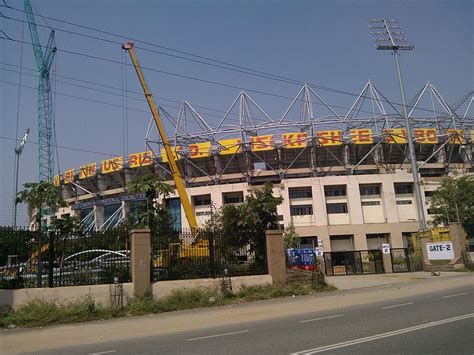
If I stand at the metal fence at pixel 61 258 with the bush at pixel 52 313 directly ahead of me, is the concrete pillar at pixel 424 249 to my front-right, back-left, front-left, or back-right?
back-left

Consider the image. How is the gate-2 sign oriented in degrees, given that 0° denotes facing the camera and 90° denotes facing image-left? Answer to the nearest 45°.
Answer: approximately 0°

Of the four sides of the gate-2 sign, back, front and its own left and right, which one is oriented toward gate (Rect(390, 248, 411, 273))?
right

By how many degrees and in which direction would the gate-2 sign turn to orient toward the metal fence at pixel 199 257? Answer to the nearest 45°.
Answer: approximately 45° to its right

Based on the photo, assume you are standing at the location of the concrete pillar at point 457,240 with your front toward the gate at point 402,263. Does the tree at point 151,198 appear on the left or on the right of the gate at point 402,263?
left

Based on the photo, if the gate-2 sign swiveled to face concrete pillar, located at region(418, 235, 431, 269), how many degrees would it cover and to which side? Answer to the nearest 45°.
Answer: approximately 135° to its right

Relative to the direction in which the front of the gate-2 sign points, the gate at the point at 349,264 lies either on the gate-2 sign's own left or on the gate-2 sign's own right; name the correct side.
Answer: on the gate-2 sign's own right

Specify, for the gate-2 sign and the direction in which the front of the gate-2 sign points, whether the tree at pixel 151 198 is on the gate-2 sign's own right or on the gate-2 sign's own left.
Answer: on the gate-2 sign's own right

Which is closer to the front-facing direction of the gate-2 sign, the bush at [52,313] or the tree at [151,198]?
the bush

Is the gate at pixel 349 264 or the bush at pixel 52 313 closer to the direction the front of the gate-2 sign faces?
the bush

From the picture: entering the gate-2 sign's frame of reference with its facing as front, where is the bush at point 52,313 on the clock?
The bush is roughly at 1 o'clock from the gate-2 sign.
